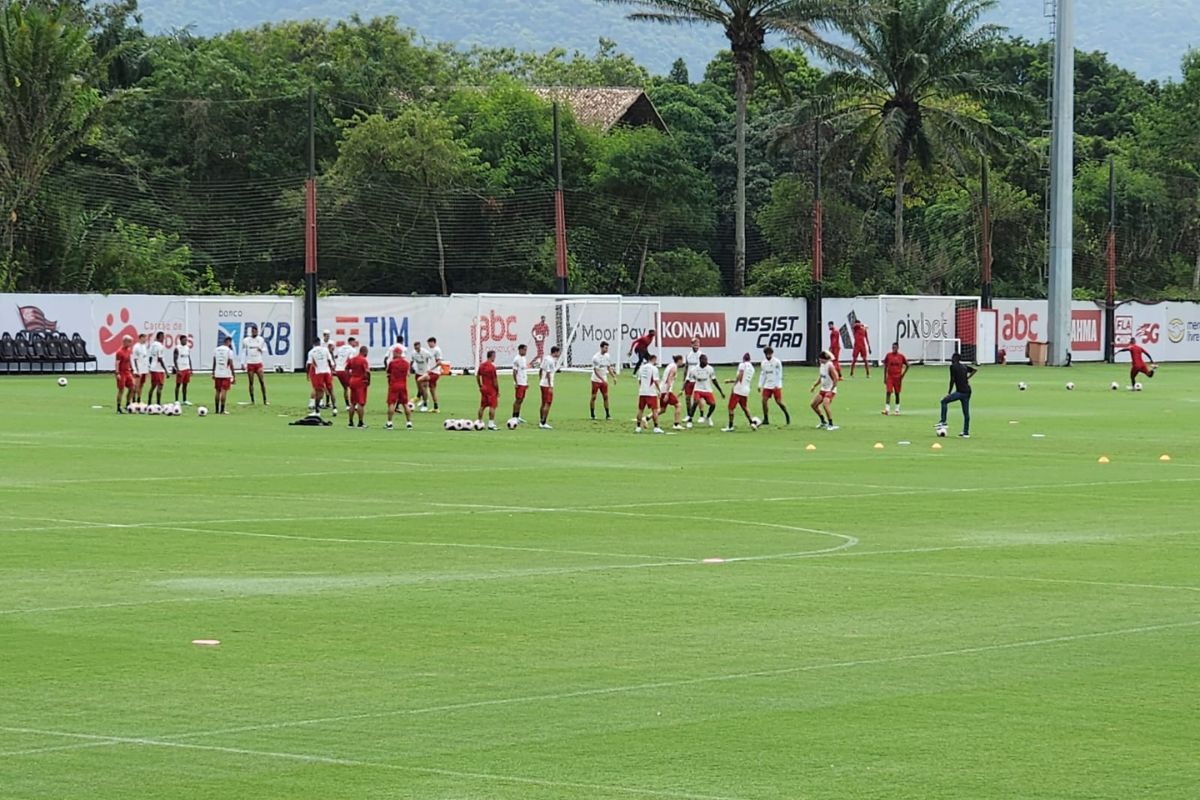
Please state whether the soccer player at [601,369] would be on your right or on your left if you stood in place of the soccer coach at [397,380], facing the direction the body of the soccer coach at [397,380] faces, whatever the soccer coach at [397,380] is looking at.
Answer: on your right

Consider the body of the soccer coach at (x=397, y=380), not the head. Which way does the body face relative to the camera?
away from the camera

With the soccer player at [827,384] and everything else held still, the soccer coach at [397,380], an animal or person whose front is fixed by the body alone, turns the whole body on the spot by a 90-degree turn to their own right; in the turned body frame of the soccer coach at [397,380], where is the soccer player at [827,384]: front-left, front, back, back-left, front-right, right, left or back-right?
front

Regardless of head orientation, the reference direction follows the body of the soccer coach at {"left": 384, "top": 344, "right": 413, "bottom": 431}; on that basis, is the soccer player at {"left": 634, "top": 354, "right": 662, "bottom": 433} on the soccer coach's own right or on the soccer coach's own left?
on the soccer coach's own right

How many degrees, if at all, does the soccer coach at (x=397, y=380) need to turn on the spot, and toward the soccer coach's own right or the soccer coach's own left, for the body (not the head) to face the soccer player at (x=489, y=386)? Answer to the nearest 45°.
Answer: approximately 90° to the soccer coach's own right

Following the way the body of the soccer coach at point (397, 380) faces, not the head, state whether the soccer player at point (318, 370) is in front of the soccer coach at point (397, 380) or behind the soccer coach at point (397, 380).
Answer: in front
